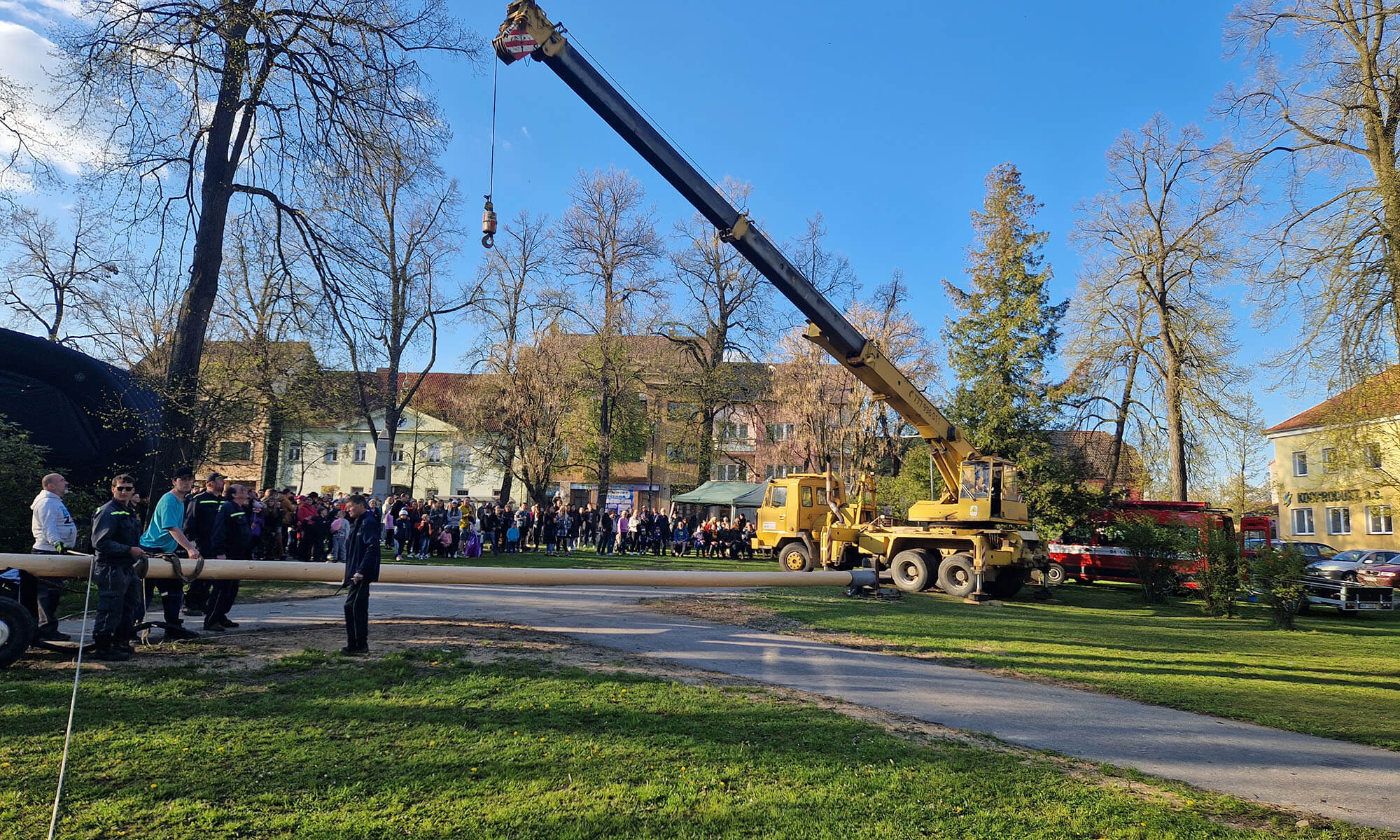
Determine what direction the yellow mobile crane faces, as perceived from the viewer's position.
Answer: facing away from the viewer and to the left of the viewer

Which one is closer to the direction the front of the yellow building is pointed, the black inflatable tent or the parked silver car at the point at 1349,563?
the black inflatable tent

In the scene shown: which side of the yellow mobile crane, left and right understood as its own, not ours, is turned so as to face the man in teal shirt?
left

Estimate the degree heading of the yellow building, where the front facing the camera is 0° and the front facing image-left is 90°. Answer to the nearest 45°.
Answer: approximately 45°

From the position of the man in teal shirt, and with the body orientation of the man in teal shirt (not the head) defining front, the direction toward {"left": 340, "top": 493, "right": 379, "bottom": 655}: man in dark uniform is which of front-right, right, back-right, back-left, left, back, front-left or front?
front-right

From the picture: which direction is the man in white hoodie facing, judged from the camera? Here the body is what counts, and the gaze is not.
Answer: to the viewer's right
